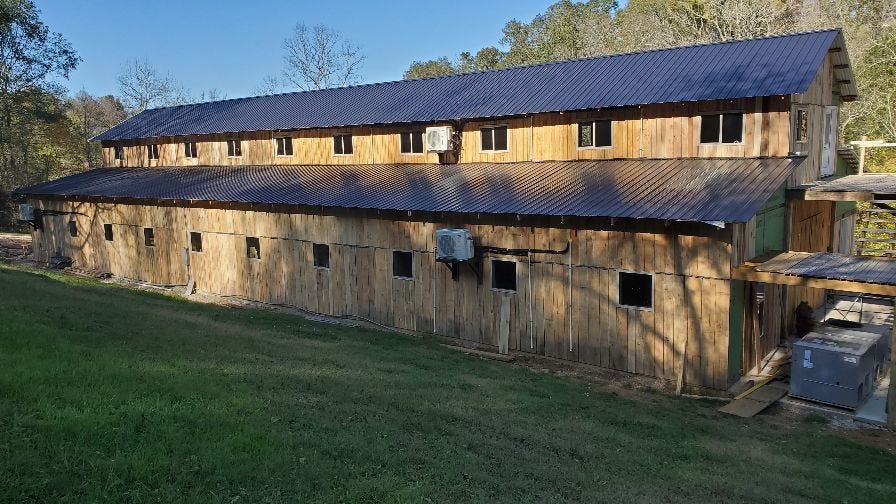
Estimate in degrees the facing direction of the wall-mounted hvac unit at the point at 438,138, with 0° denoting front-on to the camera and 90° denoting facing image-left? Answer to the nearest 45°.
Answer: approximately 45°

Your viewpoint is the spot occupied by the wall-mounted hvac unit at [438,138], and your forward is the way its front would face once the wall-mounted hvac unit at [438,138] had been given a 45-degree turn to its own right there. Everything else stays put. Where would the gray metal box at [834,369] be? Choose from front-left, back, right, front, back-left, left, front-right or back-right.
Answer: back-left

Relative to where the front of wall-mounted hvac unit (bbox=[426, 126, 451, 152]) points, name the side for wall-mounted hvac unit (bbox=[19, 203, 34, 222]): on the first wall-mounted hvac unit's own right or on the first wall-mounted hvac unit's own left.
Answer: on the first wall-mounted hvac unit's own right

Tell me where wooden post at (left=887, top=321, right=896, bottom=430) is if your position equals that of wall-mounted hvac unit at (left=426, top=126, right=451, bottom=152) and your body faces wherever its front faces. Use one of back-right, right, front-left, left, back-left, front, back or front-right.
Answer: left
